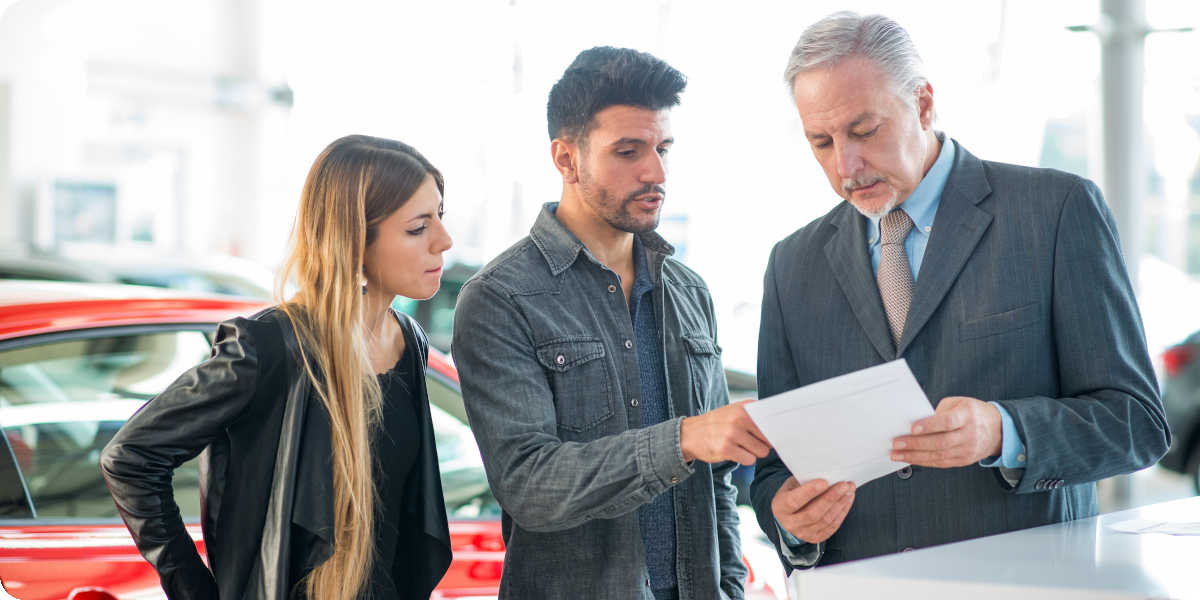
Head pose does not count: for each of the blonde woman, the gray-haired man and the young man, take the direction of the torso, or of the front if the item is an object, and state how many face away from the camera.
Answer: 0

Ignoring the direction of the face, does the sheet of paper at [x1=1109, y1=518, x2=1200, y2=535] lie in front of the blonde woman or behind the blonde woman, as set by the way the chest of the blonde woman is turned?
in front

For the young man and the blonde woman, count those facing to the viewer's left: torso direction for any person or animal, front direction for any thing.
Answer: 0

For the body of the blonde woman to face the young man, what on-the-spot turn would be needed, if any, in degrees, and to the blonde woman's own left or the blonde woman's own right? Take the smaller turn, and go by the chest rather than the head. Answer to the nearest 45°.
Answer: approximately 45° to the blonde woman's own left

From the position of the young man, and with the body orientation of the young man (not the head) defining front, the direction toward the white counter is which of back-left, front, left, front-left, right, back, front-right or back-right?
front

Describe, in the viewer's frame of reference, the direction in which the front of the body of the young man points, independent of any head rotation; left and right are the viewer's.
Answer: facing the viewer and to the right of the viewer

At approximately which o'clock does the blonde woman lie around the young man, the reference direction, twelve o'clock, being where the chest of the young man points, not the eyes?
The blonde woman is roughly at 4 o'clock from the young man.

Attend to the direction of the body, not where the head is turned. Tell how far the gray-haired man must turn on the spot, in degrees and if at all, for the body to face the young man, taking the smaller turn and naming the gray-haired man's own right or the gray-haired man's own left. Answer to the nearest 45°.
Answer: approximately 45° to the gray-haired man's own right

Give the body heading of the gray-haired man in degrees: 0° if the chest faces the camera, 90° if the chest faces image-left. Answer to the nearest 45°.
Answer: approximately 45°

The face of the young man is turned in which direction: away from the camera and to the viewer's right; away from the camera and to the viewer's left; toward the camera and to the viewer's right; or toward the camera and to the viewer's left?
toward the camera and to the viewer's right

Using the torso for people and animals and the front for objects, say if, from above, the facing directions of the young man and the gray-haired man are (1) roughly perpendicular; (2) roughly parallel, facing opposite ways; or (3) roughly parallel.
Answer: roughly perpendicular

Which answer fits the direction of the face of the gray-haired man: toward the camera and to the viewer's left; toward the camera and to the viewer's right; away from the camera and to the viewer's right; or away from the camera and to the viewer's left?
toward the camera and to the viewer's left

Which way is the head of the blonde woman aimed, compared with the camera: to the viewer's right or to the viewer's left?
to the viewer's right

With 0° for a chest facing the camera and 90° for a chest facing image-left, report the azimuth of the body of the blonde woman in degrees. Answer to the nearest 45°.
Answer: approximately 315°

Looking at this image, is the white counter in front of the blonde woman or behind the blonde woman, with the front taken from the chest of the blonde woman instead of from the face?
in front
